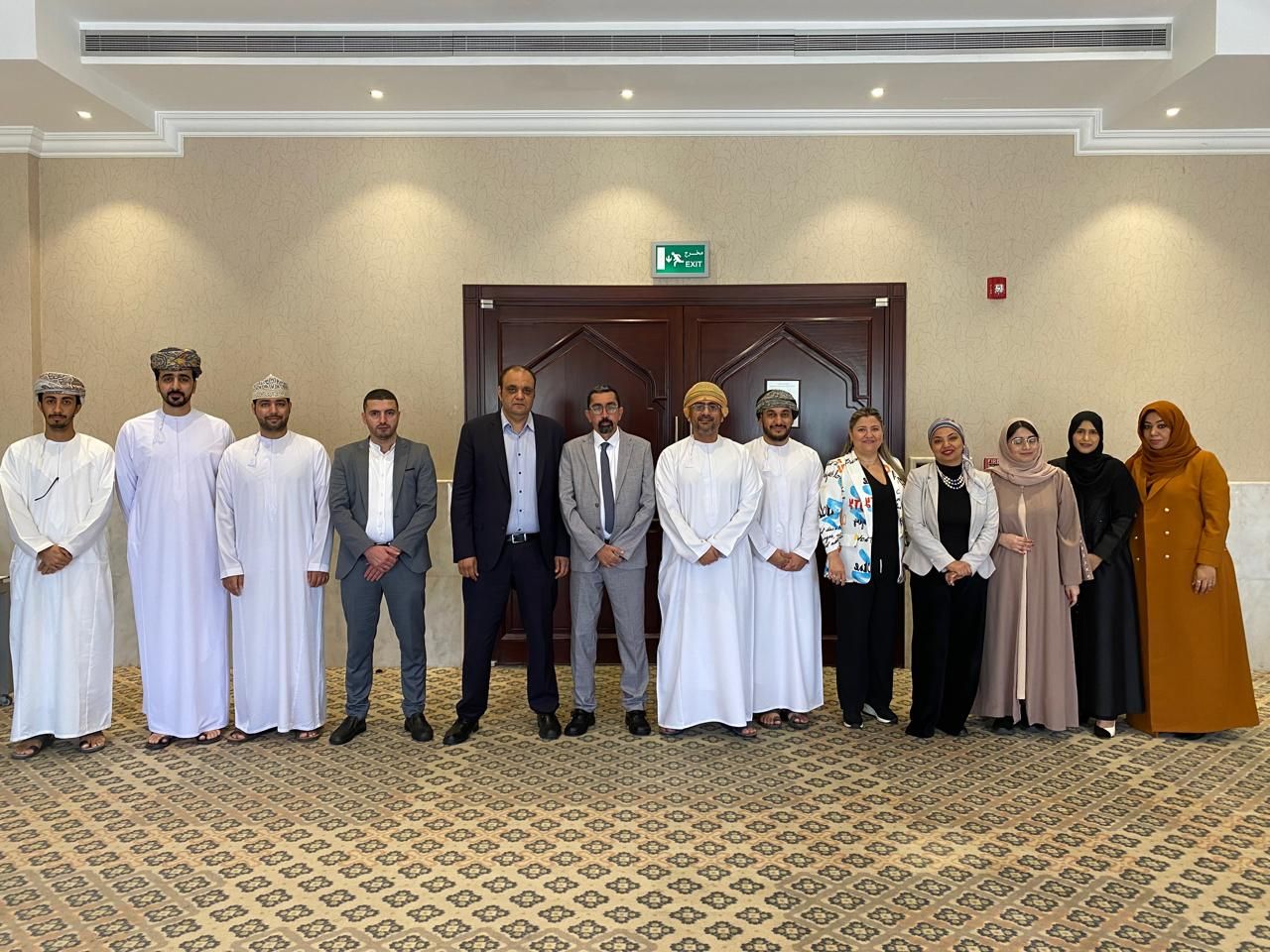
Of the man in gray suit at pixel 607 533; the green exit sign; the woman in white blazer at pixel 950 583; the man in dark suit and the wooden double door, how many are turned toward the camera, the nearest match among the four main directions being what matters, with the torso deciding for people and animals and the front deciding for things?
5

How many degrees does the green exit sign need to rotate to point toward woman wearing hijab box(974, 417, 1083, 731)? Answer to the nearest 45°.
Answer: approximately 45° to its left

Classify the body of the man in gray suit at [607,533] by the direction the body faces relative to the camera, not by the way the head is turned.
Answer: toward the camera

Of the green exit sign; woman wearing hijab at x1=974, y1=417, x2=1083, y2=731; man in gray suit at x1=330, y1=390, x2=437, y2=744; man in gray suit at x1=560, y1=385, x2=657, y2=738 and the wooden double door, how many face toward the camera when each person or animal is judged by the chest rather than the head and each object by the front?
5

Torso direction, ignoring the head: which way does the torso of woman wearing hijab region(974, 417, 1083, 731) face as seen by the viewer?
toward the camera

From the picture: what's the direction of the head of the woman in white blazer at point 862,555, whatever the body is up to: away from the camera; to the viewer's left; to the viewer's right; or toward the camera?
toward the camera

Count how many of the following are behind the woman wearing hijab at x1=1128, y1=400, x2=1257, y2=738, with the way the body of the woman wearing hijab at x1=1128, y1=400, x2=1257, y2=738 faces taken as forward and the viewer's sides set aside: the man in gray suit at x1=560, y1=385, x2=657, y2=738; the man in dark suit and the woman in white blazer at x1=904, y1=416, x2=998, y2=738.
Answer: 0

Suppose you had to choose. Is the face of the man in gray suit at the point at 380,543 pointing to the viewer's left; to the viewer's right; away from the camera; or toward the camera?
toward the camera

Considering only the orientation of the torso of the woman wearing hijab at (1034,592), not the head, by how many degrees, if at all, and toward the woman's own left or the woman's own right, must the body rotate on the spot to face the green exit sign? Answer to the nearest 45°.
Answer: approximately 90° to the woman's own right

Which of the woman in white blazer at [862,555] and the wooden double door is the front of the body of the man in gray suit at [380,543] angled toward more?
the woman in white blazer

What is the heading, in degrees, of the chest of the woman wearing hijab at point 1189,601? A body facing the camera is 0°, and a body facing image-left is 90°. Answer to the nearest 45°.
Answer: approximately 45°

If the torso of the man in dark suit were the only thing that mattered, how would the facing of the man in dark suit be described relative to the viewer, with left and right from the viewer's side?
facing the viewer

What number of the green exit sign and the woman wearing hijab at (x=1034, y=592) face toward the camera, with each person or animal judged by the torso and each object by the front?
2

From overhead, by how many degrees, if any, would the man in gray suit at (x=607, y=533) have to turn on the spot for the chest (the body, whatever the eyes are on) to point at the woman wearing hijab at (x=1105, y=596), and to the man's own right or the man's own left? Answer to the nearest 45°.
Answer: approximately 90° to the man's own left

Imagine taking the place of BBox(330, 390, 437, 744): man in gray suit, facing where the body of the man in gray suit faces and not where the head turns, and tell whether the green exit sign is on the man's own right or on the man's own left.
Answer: on the man's own left

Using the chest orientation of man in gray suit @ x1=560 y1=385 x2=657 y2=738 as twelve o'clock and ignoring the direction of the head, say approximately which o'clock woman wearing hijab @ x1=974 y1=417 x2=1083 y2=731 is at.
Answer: The woman wearing hijab is roughly at 9 o'clock from the man in gray suit.

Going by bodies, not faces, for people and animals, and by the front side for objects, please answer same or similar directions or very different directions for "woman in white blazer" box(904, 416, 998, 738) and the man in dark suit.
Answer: same or similar directions
